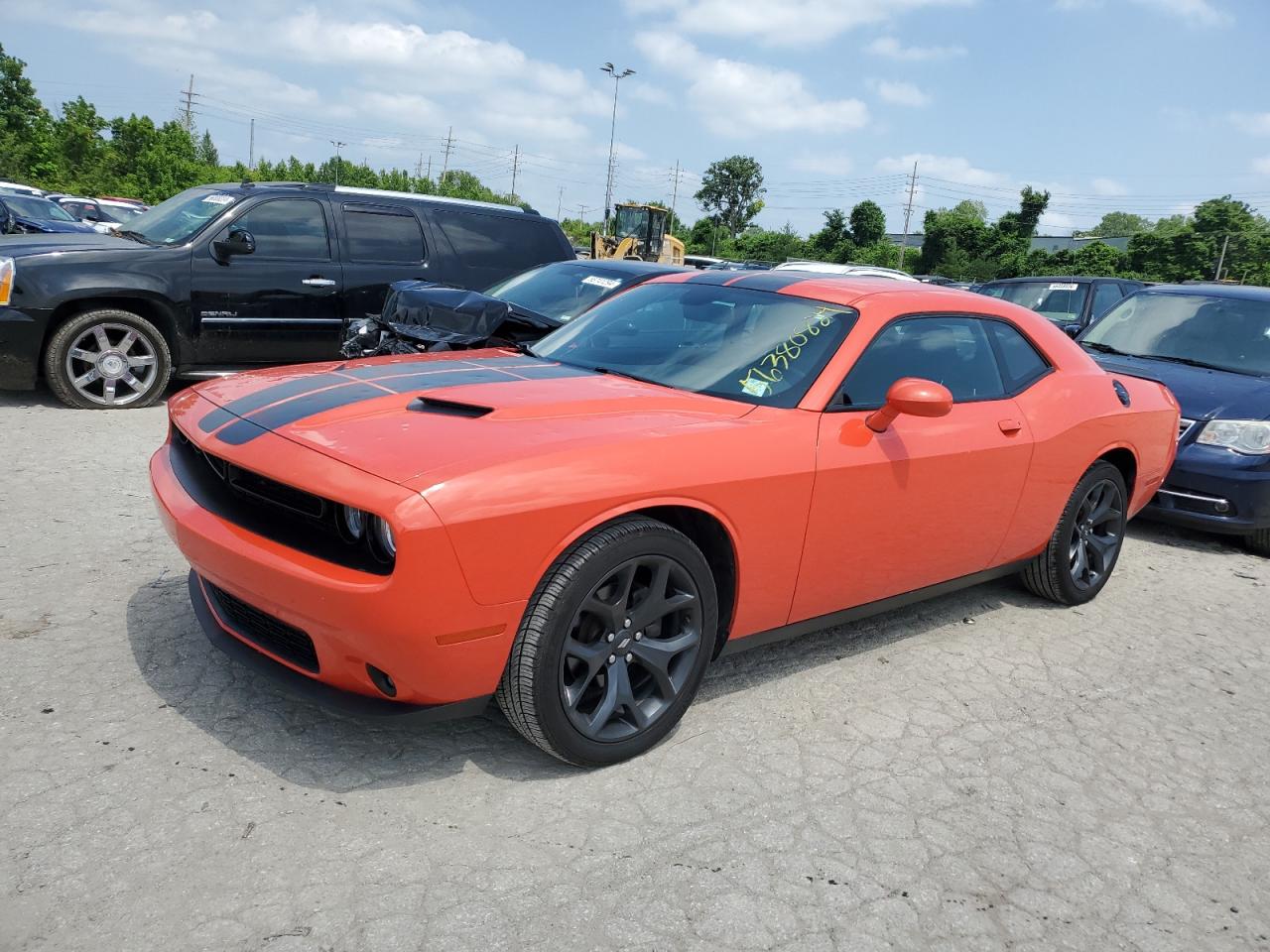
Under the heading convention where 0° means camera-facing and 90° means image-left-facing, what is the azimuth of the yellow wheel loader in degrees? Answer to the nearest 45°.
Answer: approximately 45°

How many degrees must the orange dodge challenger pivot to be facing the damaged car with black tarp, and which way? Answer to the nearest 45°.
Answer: approximately 135° to its right

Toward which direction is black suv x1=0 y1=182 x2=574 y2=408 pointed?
to the viewer's left

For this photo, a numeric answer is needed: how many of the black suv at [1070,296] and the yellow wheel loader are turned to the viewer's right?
0

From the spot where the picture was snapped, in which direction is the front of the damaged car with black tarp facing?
facing the viewer and to the left of the viewer

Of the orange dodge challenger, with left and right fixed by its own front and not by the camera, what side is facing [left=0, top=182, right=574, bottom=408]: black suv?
right

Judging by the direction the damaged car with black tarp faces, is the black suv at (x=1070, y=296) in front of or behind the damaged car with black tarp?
behind

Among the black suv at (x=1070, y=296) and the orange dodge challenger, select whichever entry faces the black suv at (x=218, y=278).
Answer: the black suv at (x=1070, y=296)

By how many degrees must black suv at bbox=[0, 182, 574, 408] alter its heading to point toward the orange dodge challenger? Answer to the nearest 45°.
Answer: approximately 90° to its left

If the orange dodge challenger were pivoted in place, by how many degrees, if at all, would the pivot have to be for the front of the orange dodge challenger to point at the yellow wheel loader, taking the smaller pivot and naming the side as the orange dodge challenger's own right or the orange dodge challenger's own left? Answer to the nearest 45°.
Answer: approximately 135° to the orange dodge challenger's own right

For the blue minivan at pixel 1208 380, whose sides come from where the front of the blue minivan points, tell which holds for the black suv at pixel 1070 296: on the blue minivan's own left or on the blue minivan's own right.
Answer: on the blue minivan's own right

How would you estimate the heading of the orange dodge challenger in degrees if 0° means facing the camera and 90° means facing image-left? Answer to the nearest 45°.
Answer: approximately 45°
